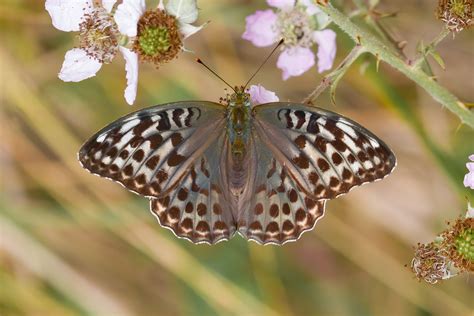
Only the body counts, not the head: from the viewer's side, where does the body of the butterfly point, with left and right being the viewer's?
facing away from the viewer

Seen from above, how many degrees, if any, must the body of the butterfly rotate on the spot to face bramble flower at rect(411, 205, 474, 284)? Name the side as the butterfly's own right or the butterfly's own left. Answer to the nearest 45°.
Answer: approximately 90° to the butterfly's own right
